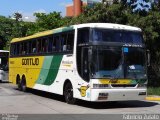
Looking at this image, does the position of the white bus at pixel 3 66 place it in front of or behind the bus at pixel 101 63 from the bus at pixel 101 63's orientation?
behind

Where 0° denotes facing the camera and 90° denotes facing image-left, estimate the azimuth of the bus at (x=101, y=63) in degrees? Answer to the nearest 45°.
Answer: approximately 315°
